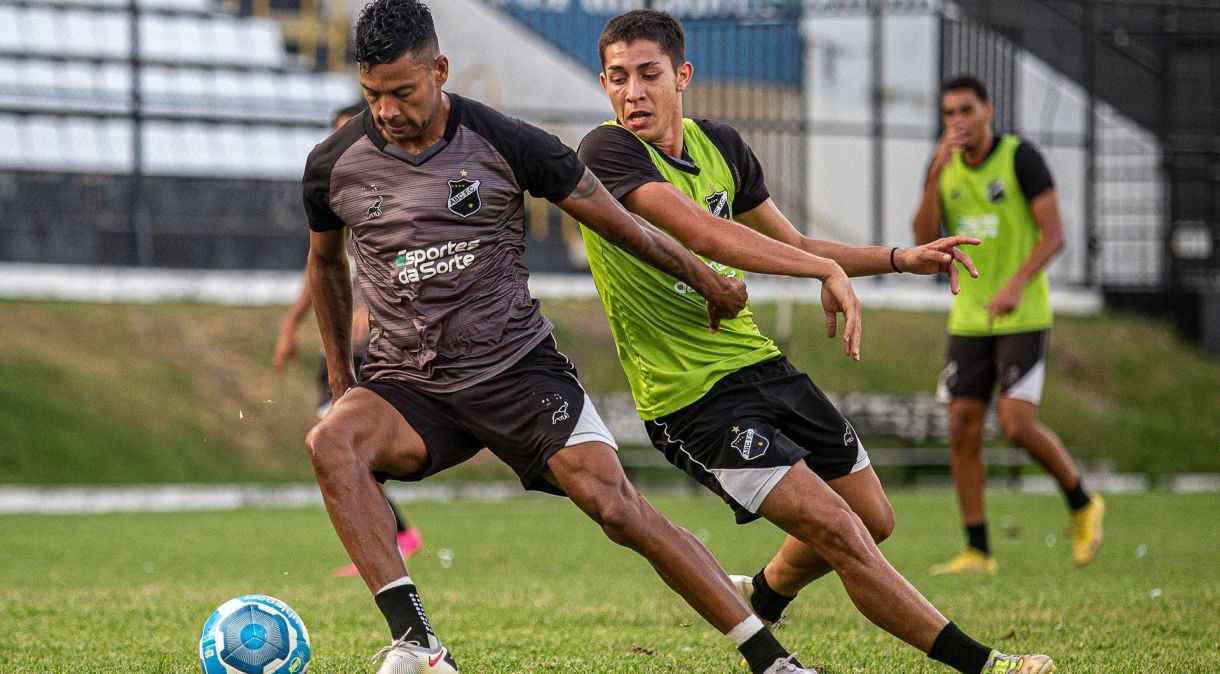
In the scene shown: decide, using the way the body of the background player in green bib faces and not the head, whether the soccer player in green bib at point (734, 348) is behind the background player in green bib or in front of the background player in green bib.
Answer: in front

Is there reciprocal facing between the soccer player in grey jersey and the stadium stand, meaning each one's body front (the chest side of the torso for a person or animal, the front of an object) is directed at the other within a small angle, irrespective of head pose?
no

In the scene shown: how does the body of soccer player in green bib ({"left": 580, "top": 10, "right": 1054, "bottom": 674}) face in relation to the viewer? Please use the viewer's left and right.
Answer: facing the viewer and to the right of the viewer

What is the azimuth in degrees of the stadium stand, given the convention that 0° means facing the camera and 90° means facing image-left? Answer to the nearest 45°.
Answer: approximately 0°

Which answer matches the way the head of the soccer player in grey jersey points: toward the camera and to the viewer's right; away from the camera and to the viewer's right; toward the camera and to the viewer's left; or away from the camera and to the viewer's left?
toward the camera and to the viewer's left

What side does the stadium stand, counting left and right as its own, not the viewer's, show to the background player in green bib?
front

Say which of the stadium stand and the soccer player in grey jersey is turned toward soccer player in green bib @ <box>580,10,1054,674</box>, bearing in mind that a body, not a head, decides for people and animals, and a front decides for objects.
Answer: the stadium stand

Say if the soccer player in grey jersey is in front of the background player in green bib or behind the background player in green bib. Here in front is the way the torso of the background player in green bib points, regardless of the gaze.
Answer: in front

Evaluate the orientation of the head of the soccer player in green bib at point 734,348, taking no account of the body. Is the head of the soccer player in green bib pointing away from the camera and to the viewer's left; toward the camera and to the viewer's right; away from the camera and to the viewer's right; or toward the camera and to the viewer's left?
toward the camera and to the viewer's left

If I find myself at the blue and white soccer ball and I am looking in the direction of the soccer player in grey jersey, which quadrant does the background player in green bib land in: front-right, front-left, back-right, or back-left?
front-left

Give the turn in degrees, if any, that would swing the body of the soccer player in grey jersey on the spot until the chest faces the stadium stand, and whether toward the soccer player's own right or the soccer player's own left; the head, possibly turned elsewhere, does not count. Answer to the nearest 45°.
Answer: approximately 180°

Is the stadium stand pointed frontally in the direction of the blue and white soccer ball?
yes

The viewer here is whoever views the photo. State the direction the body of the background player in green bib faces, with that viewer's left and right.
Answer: facing the viewer and to the left of the viewer

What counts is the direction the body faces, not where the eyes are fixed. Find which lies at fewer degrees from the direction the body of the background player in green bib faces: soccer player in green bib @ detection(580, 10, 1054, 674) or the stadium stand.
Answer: the soccer player in green bib

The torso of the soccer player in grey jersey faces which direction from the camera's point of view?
toward the camera

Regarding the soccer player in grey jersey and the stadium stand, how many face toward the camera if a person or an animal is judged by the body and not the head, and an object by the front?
2

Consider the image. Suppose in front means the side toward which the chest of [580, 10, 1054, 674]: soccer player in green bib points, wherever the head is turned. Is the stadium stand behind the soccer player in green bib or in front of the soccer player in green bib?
behind
